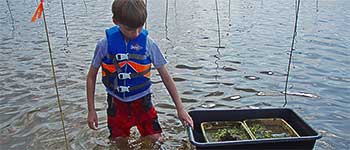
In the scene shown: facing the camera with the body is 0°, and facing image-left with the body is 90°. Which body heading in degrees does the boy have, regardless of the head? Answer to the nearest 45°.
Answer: approximately 0°

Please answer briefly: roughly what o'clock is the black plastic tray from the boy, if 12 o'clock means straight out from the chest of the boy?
The black plastic tray is roughly at 9 o'clock from the boy.
